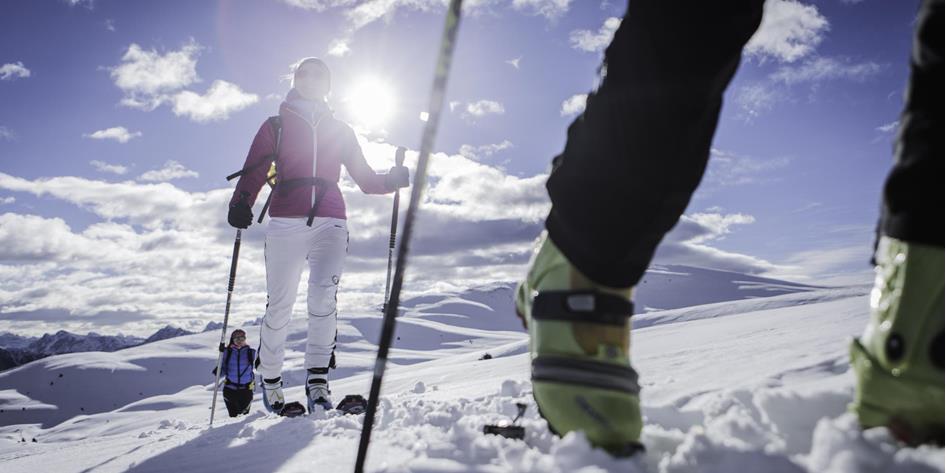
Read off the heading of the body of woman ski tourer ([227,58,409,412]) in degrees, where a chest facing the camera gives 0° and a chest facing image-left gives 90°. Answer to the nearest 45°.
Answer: approximately 0°

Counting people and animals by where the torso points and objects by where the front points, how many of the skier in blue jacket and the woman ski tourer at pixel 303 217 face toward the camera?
2

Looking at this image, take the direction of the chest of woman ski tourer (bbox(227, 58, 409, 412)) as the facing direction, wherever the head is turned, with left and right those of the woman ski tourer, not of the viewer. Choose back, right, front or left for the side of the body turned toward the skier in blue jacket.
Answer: back

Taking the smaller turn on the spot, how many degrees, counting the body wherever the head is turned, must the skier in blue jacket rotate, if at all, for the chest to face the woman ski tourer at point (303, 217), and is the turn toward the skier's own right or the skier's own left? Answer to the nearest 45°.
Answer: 0° — they already face them
